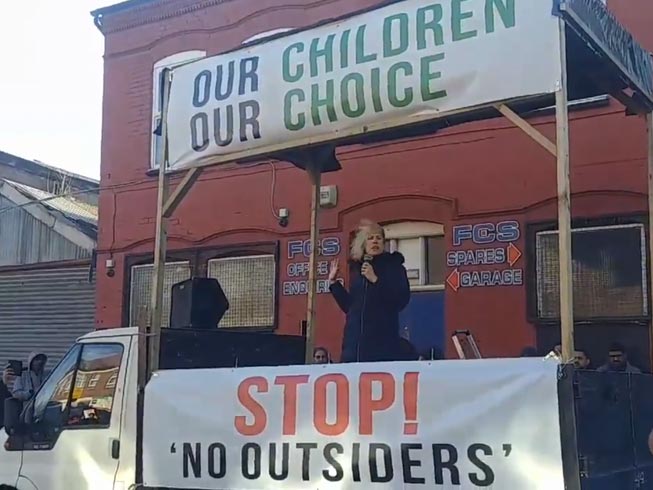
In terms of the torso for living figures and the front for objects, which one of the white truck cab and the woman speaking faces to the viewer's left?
the white truck cab

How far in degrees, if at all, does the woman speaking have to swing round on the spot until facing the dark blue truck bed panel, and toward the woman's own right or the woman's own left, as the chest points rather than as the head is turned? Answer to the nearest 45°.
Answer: approximately 45° to the woman's own left

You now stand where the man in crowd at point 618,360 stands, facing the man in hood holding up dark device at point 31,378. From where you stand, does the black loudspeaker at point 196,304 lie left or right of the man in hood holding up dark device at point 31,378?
left

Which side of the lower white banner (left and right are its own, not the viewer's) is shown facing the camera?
front

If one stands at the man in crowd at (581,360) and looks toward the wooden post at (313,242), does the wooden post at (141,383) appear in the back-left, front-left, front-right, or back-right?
front-left

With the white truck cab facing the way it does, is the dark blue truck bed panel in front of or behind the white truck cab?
behind

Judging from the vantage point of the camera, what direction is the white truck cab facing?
facing to the left of the viewer

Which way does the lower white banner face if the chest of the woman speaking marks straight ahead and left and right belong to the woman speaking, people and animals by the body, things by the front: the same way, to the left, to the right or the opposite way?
the same way

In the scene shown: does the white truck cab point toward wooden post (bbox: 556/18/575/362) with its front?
no

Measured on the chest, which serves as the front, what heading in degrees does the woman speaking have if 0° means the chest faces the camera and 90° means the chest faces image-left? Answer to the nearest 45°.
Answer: approximately 0°

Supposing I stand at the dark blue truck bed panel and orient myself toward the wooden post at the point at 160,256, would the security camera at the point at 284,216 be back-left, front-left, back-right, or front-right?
front-right

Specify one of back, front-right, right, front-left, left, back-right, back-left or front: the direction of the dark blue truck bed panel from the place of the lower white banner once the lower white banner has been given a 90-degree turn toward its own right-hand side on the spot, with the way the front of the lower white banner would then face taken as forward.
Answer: back

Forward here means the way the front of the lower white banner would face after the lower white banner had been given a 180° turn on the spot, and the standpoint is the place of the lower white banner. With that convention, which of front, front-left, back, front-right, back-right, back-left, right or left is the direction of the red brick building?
front

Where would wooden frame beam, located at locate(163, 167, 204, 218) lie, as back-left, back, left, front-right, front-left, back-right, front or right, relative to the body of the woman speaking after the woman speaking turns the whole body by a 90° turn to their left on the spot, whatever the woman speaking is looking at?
back

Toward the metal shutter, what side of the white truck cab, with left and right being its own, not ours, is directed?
right
